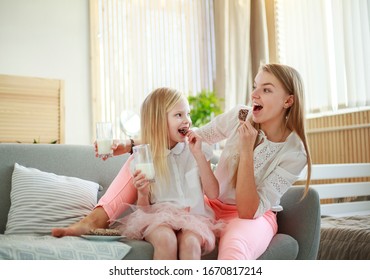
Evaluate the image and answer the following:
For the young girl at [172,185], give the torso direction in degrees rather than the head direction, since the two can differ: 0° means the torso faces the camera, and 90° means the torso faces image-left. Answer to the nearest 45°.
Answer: approximately 0°

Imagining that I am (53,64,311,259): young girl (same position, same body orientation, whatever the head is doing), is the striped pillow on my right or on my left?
on my right

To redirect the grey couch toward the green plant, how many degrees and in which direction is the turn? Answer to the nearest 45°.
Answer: approximately 180°

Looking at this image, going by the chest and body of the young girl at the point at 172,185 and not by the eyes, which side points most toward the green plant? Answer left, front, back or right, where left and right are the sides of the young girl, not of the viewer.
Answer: back

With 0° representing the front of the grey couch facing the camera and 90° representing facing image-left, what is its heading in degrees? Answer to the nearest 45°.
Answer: approximately 0°

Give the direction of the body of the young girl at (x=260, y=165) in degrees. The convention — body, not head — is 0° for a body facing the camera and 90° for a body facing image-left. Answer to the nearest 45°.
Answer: approximately 45°
